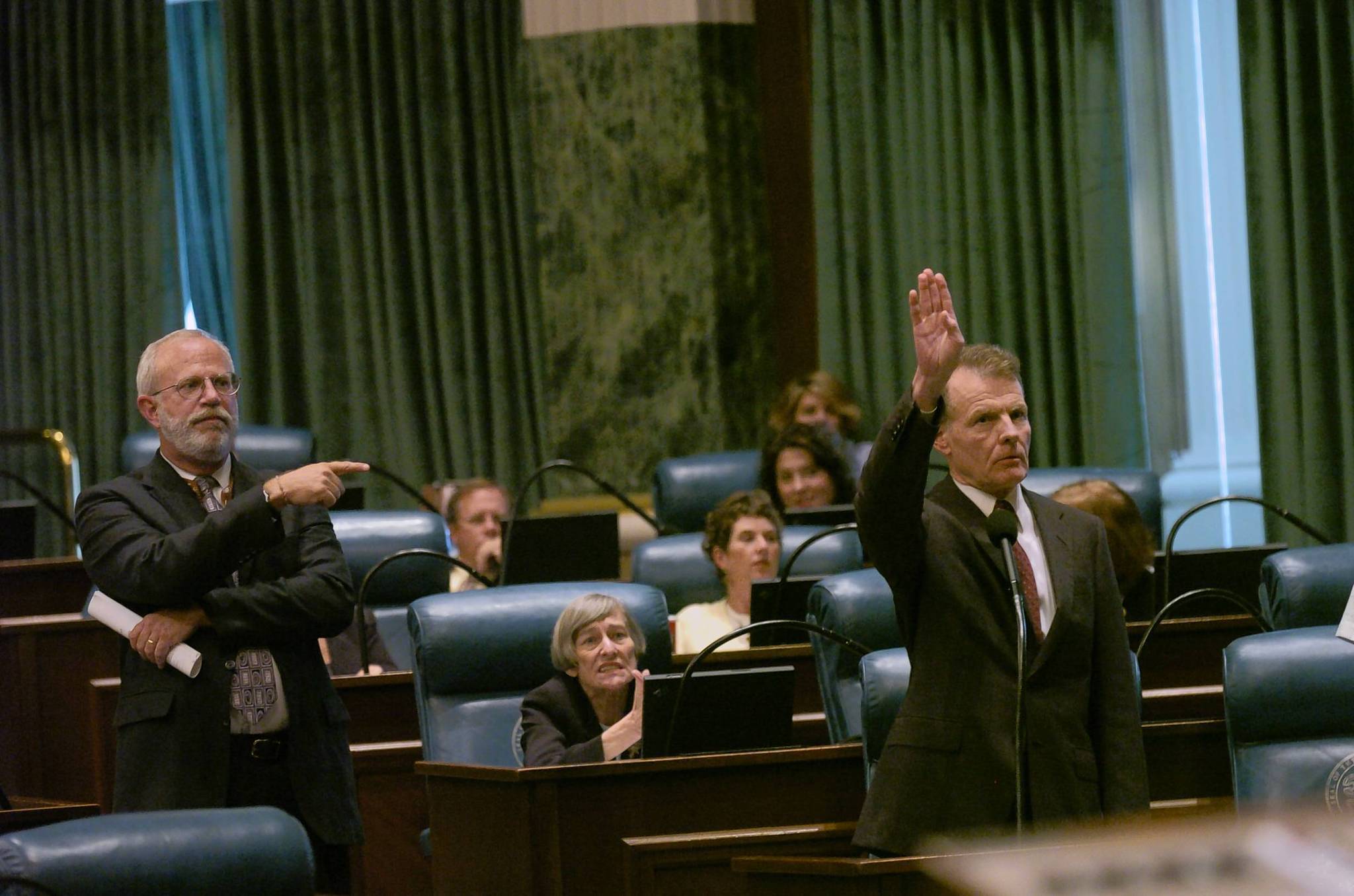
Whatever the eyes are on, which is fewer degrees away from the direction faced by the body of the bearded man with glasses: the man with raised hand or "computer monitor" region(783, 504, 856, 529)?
the man with raised hand

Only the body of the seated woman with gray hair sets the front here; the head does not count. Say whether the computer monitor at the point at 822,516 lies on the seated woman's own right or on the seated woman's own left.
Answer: on the seated woman's own left

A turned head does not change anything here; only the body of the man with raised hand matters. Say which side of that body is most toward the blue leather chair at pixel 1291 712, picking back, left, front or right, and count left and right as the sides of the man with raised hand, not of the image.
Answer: left

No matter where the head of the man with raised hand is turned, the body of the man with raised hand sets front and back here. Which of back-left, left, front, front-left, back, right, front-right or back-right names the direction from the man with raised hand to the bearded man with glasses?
back-right

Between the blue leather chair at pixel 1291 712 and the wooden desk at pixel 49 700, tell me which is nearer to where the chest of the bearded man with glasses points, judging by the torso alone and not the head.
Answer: the blue leather chair

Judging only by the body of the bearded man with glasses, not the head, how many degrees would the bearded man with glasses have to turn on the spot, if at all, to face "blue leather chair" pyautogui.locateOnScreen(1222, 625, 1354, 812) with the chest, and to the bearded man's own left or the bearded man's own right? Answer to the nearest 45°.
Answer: approximately 45° to the bearded man's own left

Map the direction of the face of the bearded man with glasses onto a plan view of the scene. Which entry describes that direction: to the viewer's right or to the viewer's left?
to the viewer's right

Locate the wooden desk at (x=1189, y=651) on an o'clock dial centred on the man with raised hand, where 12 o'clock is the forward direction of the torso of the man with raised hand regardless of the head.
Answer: The wooden desk is roughly at 8 o'clock from the man with raised hand.
